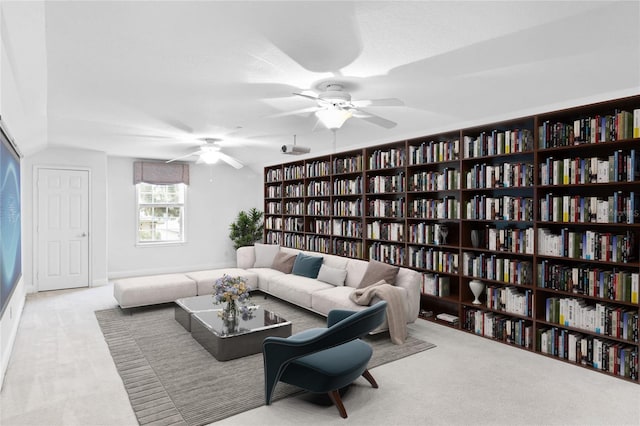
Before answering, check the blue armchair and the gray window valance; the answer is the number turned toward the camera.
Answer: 1

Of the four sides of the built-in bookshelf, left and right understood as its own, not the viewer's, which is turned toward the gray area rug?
front

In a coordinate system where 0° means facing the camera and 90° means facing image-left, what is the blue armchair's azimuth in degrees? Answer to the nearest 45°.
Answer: approximately 135°

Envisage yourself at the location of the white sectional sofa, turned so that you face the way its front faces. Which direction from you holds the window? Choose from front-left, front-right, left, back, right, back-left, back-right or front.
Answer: right

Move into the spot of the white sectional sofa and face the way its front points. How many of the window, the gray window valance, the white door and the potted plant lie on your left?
0

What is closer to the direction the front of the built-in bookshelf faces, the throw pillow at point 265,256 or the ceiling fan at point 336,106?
the ceiling fan

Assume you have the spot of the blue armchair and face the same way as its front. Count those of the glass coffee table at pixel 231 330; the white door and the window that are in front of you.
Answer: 3

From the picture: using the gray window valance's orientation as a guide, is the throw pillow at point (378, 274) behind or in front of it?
in front

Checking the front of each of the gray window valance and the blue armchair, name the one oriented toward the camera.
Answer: the gray window valance

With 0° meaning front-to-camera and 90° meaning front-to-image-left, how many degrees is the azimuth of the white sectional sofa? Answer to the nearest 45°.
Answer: approximately 45°

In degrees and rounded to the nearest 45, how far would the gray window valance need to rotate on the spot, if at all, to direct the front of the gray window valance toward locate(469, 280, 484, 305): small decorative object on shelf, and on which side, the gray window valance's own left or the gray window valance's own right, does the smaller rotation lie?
approximately 45° to the gray window valance's own left

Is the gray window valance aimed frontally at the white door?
no

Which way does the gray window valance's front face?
toward the camera

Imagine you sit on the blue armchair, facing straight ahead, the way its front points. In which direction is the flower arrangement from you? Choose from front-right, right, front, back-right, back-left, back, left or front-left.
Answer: front

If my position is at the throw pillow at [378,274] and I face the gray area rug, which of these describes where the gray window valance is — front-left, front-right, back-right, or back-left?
front-right

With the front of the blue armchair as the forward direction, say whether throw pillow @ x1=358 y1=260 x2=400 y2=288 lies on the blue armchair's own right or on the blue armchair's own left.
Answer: on the blue armchair's own right

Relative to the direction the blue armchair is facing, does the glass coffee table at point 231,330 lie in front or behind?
in front
